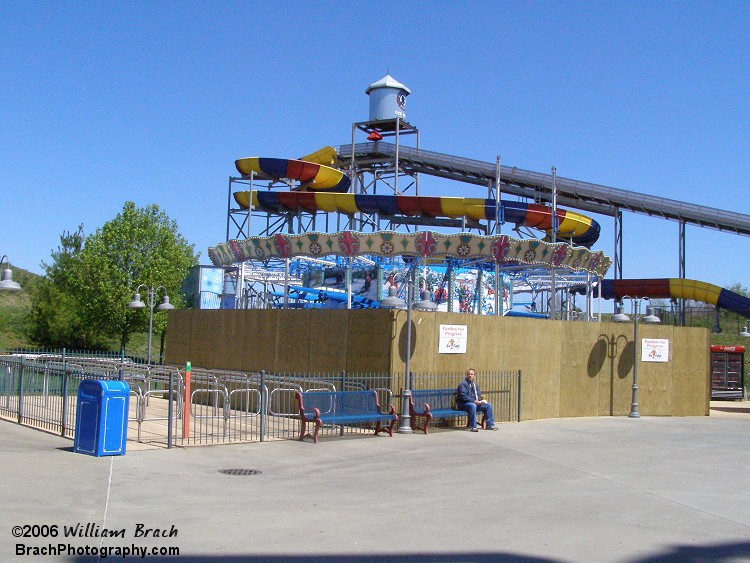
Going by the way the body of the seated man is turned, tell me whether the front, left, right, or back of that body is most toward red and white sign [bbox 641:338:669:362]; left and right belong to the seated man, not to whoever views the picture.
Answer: left

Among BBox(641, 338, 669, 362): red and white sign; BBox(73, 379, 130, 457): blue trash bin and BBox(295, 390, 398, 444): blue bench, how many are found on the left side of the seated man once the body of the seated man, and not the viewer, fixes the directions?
1

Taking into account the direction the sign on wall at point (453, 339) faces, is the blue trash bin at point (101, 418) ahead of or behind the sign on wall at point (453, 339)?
ahead

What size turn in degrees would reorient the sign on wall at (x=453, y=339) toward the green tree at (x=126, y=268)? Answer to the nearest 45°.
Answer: approximately 135° to its right

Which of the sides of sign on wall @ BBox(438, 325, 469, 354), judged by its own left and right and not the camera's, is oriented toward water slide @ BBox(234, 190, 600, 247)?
back

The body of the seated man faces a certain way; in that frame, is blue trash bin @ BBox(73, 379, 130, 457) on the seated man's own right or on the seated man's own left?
on the seated man's own right

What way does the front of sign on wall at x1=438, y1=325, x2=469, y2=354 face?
toward the camera

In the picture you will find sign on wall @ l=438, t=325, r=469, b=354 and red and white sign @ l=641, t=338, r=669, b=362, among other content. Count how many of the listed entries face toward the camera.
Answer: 2

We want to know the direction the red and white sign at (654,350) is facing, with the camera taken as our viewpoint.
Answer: facing the viewer

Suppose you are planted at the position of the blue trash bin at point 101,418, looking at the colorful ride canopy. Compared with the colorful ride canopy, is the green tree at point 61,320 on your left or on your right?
left

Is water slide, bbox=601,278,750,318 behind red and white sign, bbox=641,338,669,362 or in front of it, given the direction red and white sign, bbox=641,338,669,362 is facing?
behind

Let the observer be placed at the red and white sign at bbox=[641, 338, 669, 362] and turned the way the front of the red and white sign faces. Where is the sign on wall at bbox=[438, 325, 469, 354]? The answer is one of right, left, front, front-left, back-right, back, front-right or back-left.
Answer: front-right

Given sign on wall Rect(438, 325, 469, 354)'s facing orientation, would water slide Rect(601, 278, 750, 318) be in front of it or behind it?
behind

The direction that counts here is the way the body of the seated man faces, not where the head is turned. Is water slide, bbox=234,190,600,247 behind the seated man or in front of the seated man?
behind

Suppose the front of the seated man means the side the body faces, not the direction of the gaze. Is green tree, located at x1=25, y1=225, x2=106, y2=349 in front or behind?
behind

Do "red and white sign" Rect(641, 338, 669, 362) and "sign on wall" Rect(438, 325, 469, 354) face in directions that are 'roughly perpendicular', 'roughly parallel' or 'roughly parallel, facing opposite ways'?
roughly parallel
